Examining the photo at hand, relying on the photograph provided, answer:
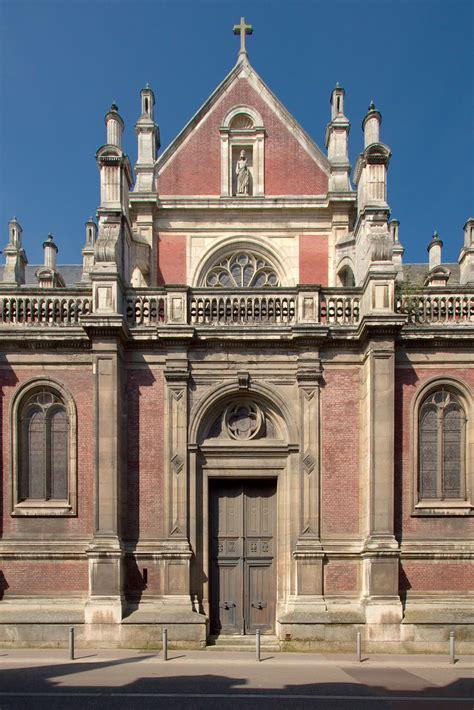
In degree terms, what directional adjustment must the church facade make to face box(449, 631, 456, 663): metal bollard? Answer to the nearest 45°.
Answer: approximately 45° to its left

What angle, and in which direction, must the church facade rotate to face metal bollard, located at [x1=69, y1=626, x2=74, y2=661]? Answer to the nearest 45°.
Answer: approximately 45° to its right

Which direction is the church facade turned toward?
toward the camera
